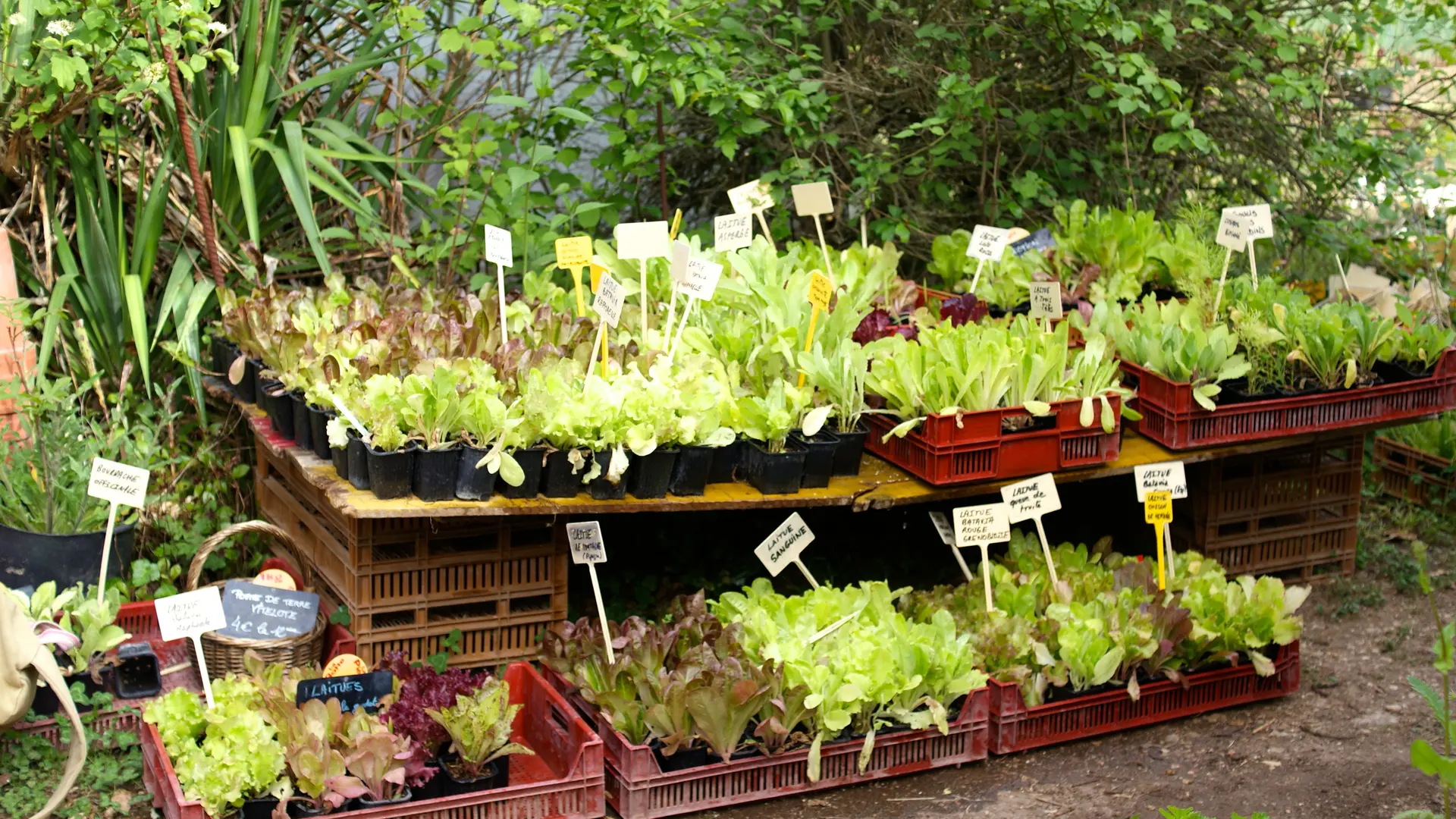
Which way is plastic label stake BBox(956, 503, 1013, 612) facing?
toward the camera

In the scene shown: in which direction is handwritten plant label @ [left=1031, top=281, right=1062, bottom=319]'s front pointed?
toward the camera

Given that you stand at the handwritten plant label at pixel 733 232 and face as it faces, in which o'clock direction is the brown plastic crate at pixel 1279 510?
The brown plastic crate is roughly at 9 o'clock from the handwritten plant label.

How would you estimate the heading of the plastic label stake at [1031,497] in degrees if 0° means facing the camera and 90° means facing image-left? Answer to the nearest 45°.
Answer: approximately 0°

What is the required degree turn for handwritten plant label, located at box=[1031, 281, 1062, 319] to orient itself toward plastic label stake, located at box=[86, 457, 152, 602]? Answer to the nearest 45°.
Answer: approximately 45° to its right

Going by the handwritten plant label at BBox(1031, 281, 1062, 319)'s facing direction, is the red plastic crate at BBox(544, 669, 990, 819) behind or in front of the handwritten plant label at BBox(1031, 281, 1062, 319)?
in front

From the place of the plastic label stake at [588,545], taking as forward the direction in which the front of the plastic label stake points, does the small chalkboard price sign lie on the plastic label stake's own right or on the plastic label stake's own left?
on the plastic label stake's own right

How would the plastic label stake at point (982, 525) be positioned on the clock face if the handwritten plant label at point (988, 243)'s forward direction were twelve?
The plastic label stake is roughly at 12 o'clock from the handwritten plant label.

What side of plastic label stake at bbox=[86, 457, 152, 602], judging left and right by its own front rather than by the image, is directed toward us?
front

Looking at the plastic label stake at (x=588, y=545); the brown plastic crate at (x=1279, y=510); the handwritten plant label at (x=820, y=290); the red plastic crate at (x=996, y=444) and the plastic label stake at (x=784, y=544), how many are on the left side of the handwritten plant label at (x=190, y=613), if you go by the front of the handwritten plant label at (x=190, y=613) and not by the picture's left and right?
5

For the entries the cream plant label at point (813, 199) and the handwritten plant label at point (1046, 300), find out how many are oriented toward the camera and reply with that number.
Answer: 2
